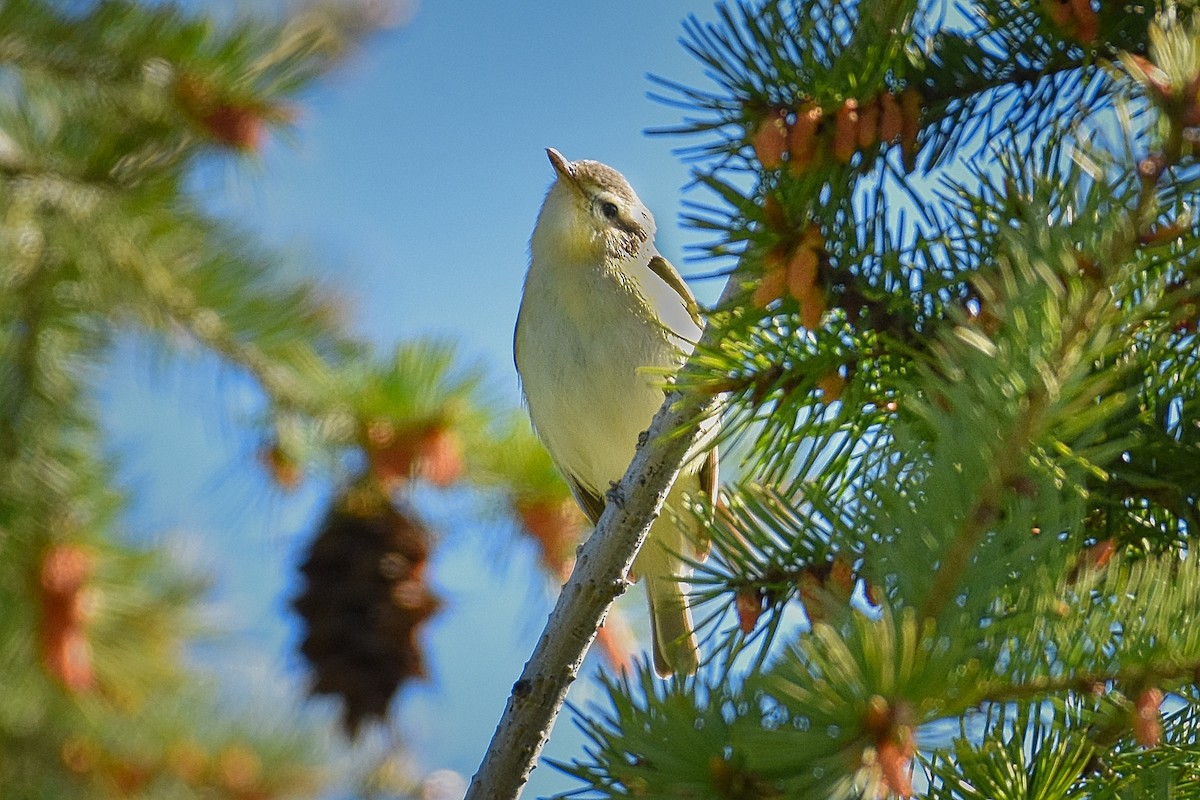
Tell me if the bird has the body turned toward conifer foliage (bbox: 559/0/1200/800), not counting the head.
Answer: no

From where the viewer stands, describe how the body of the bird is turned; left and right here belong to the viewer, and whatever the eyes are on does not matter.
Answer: facing the viewer and to the left of the viewer

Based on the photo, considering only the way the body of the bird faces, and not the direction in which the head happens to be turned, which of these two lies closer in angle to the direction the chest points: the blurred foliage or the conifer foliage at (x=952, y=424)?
the blurred foliage
